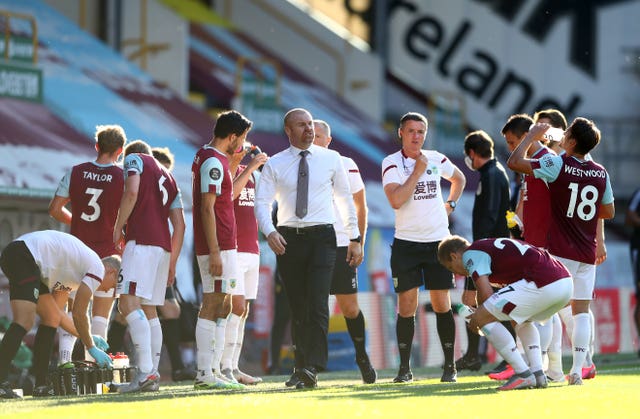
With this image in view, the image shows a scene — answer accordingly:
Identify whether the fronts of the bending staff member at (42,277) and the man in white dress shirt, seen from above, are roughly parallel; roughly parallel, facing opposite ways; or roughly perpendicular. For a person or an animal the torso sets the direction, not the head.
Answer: roughly perpendicular

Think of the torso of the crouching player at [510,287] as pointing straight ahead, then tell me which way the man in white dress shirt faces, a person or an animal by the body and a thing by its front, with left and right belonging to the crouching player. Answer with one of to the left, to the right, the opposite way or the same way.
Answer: to the left

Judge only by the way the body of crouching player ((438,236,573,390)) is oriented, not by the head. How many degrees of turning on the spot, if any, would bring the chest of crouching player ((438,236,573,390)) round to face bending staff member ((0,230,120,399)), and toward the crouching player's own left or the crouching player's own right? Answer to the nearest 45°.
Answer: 0° — they already face them

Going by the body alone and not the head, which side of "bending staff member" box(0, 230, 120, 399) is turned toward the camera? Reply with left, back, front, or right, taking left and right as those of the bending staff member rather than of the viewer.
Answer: right

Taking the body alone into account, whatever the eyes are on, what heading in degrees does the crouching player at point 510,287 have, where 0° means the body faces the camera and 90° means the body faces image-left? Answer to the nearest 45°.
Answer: approximately 90°

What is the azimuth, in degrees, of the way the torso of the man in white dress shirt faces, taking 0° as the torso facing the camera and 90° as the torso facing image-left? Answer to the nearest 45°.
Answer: approximately 0°

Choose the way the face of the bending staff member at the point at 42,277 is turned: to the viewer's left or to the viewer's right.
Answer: to the viewer's right

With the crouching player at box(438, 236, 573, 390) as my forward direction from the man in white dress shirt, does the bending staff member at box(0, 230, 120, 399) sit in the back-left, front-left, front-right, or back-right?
back-right

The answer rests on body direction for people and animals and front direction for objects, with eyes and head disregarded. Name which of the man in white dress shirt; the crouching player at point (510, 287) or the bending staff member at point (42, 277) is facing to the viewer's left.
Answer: the crouching player at point (510, 287)

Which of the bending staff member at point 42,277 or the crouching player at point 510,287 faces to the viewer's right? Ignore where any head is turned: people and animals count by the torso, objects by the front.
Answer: the bending staff member at point 42,277

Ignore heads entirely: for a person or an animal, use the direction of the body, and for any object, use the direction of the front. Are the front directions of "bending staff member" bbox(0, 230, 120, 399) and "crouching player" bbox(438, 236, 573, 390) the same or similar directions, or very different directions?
very different directions
